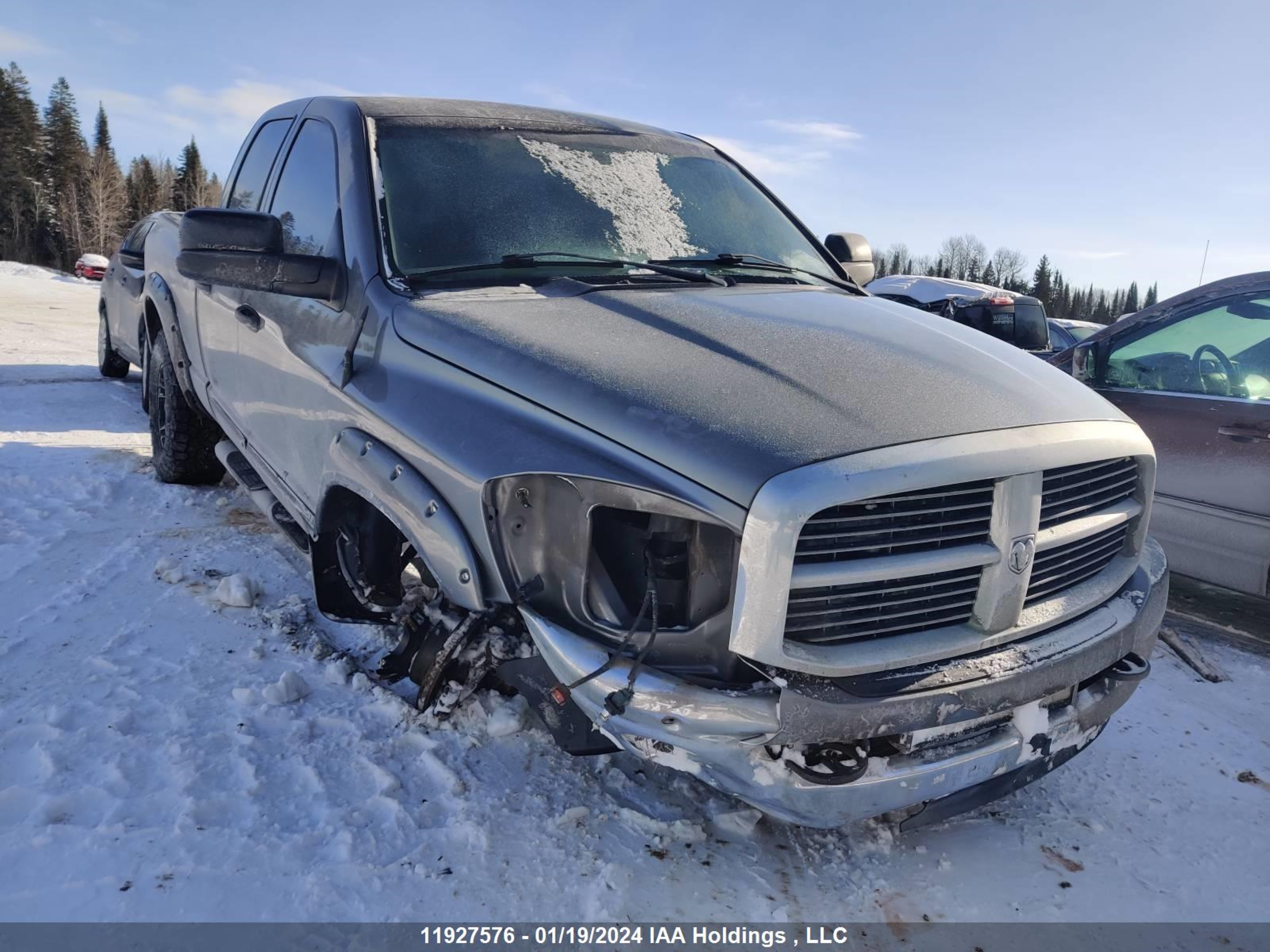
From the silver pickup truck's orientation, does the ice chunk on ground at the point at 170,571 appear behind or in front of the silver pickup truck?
behind

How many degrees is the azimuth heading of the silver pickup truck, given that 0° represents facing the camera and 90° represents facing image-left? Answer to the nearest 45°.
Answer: approximately 315°

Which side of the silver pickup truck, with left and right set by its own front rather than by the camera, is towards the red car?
back
